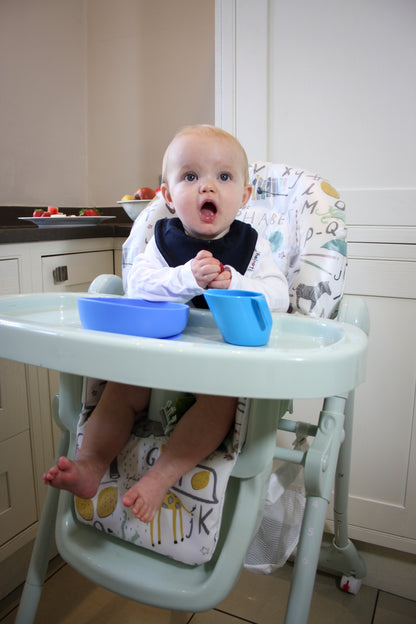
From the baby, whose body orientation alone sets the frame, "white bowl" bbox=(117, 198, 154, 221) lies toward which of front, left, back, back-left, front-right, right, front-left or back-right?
back

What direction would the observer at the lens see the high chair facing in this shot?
facing the viewer and to the left of the viewer

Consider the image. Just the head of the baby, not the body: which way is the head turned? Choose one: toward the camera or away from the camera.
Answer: toward the camera

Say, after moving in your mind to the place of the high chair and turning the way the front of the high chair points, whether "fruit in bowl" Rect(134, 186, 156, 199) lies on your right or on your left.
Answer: on your right

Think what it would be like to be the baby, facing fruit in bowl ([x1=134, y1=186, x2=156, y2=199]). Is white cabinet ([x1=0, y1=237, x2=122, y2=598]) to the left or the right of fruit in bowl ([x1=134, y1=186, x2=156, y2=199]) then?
left

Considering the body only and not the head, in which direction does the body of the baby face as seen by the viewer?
toward the camera

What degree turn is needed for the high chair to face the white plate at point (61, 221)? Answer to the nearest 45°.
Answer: approximately 90° to its right
